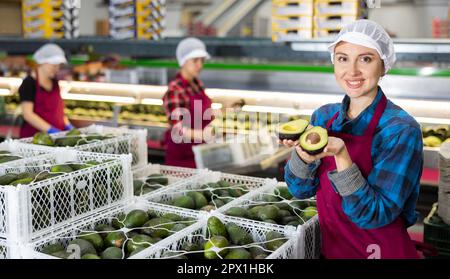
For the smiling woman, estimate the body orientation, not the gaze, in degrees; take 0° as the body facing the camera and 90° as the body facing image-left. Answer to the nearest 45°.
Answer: approximately 45°

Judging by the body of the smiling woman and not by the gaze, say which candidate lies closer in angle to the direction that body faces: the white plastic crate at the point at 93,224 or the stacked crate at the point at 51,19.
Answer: the white plastic crate

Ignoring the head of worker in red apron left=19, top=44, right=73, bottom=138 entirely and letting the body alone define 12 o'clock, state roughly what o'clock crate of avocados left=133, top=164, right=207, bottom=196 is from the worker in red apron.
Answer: The crate of avocados is roughly at 1 o'clock from the worker in red apron.

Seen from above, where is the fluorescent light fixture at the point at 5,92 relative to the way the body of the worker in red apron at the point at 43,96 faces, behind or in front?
behind

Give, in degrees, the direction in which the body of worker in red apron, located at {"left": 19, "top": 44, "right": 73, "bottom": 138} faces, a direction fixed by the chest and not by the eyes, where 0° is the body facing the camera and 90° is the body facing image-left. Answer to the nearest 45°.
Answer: approximately 315°
